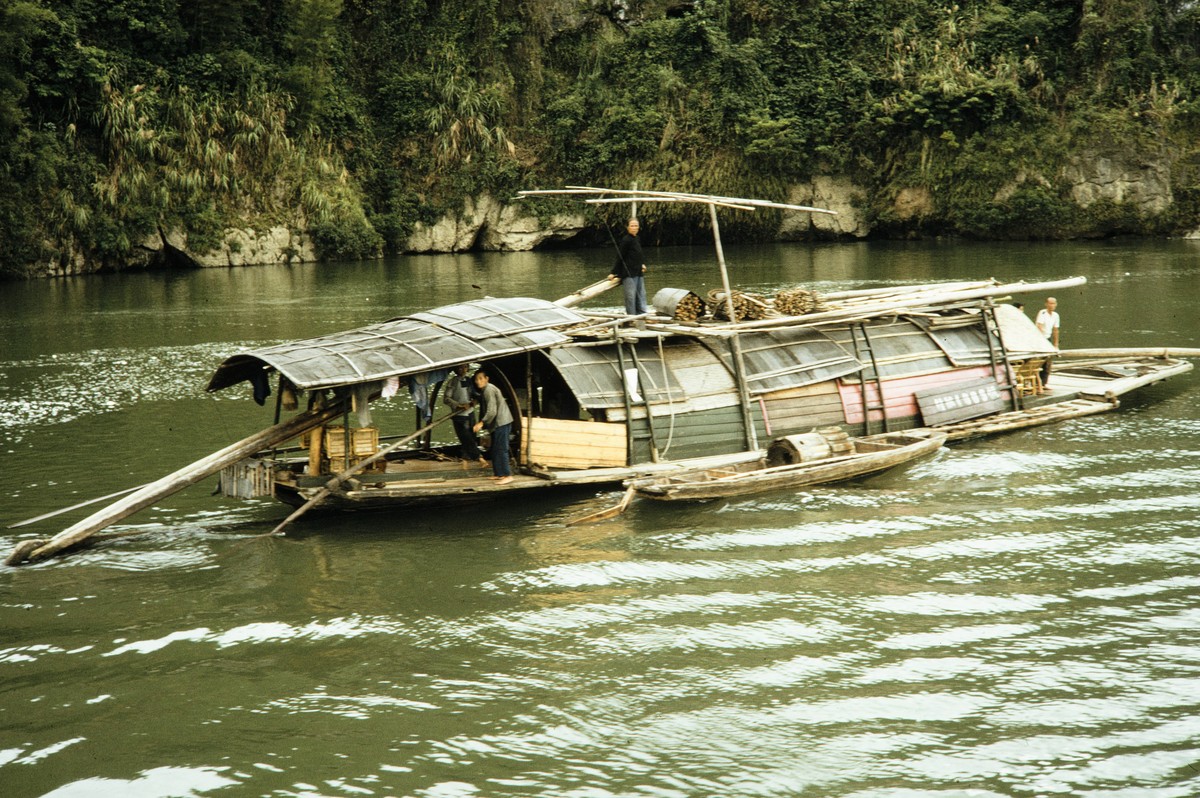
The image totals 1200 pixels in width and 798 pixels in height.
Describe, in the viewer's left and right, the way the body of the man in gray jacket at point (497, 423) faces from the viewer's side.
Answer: facing to the left of the viewer

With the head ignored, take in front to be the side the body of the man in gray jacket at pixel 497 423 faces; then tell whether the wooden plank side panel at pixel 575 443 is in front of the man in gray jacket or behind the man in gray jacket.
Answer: behind

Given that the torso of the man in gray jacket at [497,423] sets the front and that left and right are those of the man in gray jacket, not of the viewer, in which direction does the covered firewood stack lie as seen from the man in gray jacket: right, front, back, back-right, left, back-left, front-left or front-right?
back-right

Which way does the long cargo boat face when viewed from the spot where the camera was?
facing away from the viewer and to the right of the viewer
